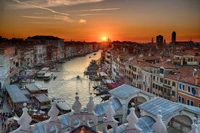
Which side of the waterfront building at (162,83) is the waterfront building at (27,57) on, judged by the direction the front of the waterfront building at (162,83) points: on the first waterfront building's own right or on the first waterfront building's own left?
on the first waterfront building's own right

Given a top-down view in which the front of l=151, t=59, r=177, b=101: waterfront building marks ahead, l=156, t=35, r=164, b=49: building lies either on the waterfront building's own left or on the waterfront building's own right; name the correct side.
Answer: on the waterfront building's own right

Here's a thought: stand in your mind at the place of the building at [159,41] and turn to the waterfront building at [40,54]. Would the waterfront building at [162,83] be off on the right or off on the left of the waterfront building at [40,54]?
left

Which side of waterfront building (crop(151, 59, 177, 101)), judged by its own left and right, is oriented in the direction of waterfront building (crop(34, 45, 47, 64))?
right

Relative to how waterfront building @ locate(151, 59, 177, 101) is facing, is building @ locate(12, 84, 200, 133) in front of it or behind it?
in front

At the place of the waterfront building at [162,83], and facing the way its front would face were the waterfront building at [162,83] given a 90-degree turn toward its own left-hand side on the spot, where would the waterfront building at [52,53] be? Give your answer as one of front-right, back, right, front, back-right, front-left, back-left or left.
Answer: back

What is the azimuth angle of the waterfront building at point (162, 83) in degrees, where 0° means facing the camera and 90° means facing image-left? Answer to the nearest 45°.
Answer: approximately 45°
